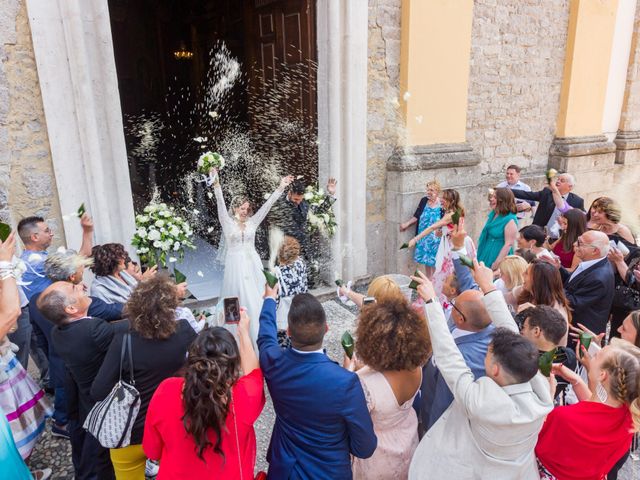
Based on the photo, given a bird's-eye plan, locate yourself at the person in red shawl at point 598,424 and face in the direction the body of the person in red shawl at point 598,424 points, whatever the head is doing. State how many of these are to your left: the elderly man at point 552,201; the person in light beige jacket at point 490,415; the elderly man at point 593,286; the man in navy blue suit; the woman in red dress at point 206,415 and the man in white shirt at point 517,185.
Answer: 3

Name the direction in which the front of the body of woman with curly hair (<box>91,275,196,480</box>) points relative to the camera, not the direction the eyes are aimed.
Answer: away from the camera

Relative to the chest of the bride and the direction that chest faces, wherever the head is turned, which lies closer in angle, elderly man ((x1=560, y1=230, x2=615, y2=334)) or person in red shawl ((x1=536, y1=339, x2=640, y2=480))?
the person in red shawl

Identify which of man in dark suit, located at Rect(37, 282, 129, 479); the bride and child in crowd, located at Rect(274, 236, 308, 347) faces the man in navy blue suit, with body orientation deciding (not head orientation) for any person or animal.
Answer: the bride

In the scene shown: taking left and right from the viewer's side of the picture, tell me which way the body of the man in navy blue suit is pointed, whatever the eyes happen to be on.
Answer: facing away from the viewer

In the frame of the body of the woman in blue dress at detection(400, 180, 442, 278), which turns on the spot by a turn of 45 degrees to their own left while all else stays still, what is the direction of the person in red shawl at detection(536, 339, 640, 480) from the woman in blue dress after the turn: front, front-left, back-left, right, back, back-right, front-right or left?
front

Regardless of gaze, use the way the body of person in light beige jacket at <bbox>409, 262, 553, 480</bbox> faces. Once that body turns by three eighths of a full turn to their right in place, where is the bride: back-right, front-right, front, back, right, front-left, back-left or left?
back-left

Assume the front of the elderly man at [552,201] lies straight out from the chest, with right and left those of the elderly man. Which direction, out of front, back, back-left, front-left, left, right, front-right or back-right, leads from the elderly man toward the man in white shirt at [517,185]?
right

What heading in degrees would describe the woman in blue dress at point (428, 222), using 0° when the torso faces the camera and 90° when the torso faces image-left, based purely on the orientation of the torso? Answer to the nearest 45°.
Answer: approximately 45°

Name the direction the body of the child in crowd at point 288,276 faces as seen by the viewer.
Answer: away from the camera

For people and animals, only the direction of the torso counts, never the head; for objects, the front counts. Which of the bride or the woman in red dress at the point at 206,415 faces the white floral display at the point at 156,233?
the woman in red dress

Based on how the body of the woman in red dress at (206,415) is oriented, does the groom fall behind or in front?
in front

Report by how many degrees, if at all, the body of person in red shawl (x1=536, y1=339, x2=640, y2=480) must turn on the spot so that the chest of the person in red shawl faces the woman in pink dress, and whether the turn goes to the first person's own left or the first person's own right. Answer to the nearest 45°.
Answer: approximately 45° to the first person's own left

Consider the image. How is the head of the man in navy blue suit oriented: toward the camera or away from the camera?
away from the camera

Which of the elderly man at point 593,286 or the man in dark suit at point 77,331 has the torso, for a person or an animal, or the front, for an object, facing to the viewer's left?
the elderly man

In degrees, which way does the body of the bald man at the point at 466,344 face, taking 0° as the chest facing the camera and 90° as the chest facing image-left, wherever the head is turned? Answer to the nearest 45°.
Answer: approximately 135°

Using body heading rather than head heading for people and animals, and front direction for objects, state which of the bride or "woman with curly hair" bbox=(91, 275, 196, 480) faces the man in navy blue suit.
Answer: the bride
